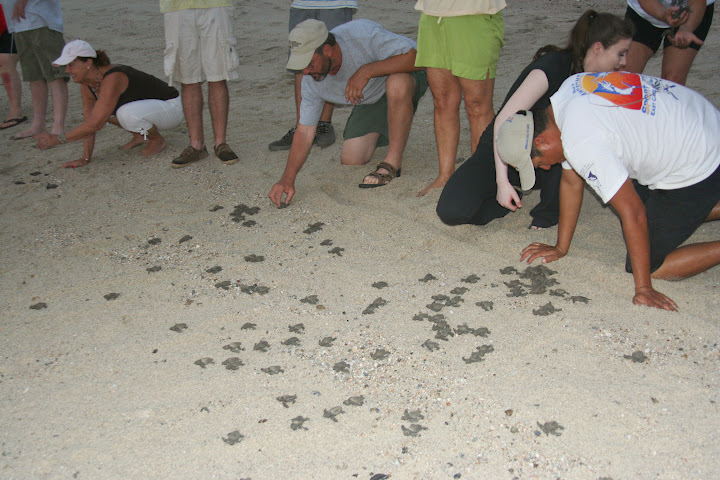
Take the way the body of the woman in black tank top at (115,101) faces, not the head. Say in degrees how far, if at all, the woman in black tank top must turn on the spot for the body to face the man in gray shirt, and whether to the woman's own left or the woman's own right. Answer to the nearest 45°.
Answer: approximately 135° to the woman's own left

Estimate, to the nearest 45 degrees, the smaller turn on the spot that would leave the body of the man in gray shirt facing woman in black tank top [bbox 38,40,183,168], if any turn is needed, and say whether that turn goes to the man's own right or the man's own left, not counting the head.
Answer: approximately 90° to the man's own right

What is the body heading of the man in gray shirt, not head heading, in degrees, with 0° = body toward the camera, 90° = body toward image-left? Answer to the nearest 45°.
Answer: approximately 45°

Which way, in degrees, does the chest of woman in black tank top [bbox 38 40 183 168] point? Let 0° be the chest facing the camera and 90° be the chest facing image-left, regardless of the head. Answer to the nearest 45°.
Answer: approximately 90°
